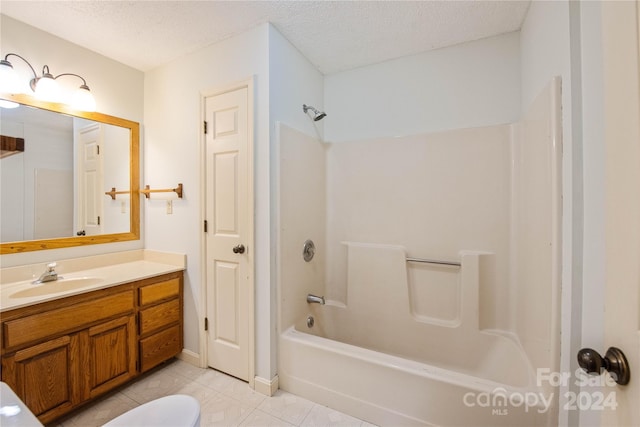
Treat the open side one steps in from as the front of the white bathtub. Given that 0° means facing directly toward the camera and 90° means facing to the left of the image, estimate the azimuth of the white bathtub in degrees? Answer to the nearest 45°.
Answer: approximately 45°

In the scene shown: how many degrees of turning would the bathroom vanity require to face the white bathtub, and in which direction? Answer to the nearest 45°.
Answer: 0° — it already faces it

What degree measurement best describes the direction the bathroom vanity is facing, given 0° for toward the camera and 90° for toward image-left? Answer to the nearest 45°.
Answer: approximately 315°

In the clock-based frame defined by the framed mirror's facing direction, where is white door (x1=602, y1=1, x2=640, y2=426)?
The white door is roughly at 1 o'clock from the framed mirror.

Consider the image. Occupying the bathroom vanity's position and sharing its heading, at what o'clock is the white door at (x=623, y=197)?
The white door is roughly at 1 o'clock from the bathroom vanity.

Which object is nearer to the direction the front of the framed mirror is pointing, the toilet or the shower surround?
the shower surround

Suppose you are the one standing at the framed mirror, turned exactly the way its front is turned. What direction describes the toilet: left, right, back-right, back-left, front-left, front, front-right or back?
front-right
